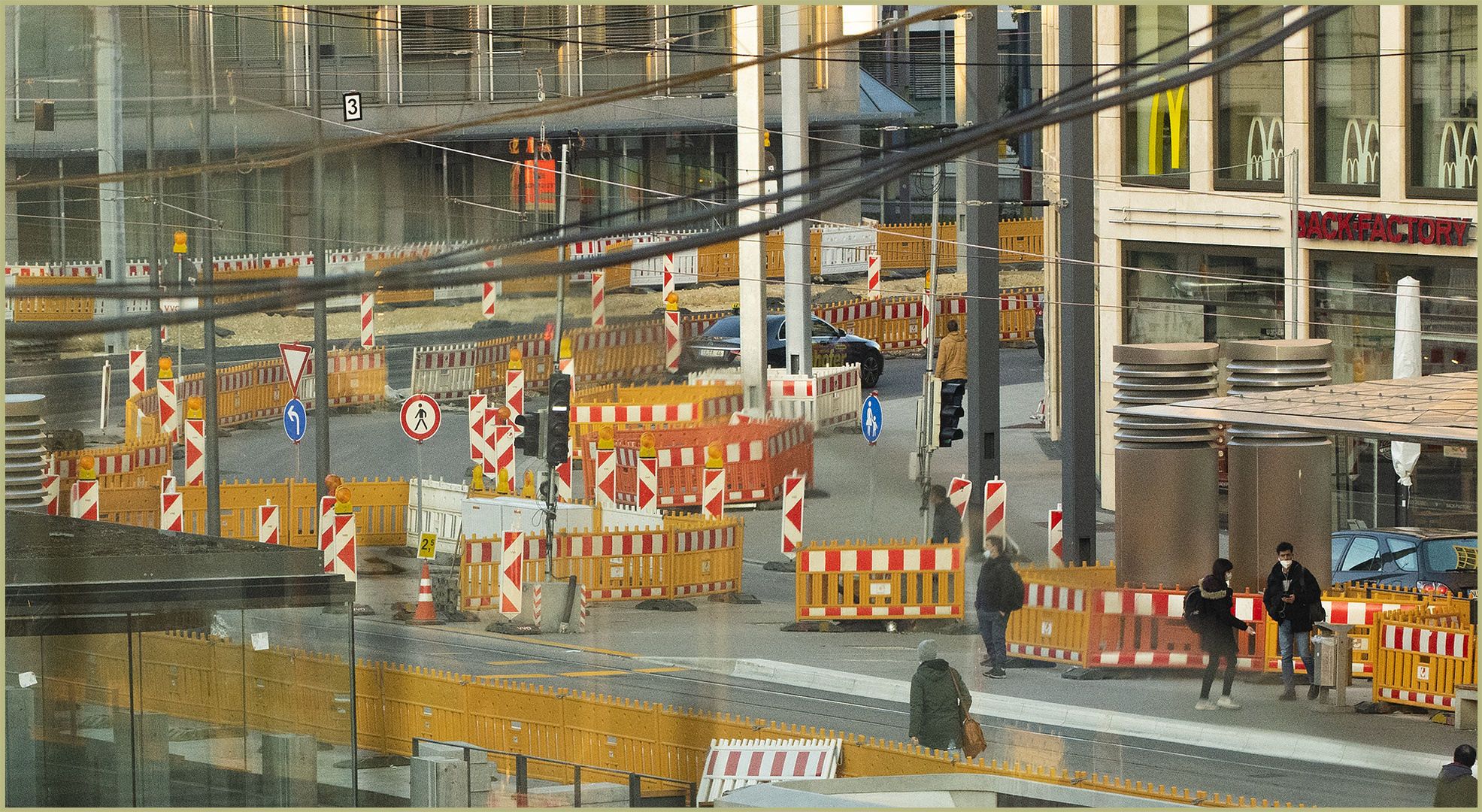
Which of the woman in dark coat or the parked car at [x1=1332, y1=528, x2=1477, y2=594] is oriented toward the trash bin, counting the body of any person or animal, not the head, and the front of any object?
the woman in dark coat

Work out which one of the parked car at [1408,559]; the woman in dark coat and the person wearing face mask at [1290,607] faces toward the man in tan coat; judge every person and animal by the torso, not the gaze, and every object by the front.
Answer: the parked car

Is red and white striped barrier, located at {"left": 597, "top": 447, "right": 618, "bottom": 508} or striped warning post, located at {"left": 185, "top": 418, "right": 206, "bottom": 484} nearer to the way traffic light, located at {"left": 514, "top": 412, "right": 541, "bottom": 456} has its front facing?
the striped warning post

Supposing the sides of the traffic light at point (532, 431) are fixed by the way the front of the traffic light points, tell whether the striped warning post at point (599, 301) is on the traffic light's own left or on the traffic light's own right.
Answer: on the traffic light's own right

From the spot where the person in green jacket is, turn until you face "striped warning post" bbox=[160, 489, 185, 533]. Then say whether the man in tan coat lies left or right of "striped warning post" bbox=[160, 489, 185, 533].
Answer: right

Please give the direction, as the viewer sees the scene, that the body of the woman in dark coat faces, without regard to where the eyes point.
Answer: to the viewer's right

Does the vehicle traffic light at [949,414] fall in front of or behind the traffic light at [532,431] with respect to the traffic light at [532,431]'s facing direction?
behind
